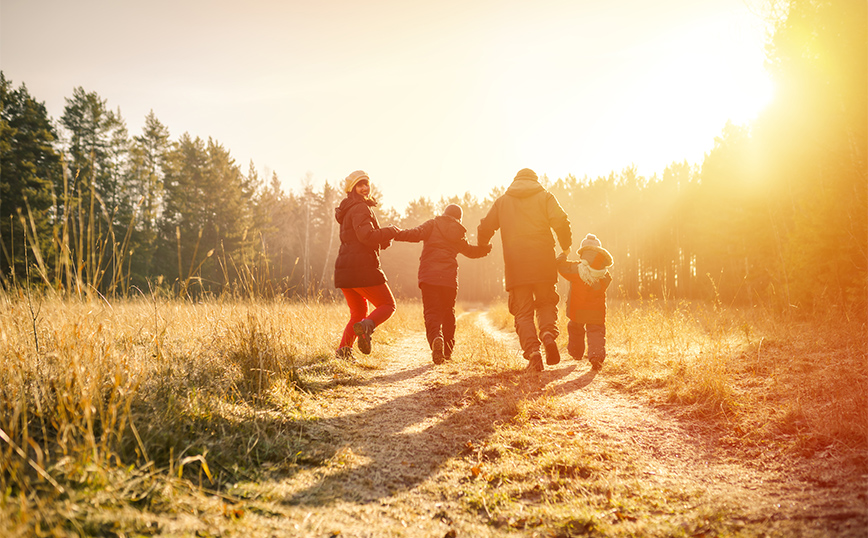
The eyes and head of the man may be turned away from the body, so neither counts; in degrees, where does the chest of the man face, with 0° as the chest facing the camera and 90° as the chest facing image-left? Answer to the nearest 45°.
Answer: approximately 180°

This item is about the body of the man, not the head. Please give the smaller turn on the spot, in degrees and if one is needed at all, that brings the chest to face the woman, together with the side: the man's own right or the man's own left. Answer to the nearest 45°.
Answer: approximately 90° to the man's own left

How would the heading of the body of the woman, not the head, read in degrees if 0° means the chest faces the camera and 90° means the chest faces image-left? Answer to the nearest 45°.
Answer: approximately 225°

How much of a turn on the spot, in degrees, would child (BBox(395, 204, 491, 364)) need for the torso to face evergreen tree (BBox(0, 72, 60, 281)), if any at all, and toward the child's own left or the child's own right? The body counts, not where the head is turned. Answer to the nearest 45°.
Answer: approximately 45° to the child's own left

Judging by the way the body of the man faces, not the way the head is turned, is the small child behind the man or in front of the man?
in front

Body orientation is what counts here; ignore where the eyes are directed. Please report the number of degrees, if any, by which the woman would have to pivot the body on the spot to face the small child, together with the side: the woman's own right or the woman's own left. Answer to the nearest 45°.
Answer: approximately 45° to the woman's own right

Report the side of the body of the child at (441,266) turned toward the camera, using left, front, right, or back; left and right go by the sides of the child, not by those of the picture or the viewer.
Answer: back

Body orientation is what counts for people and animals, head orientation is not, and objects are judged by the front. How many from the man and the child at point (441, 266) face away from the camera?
2

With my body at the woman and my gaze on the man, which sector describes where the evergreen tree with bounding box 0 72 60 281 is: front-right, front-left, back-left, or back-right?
back-left

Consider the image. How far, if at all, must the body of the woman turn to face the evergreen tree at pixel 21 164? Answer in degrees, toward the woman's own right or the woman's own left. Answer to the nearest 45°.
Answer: approximately 90° to the woman's own left
